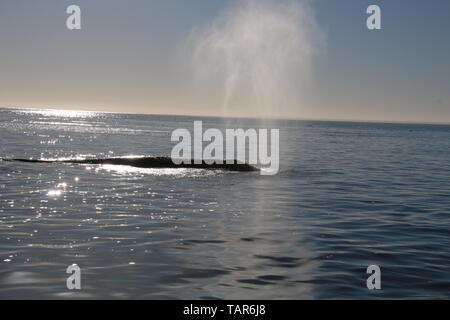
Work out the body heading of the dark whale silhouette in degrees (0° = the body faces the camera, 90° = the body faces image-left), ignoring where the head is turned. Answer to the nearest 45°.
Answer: approximately 270°
